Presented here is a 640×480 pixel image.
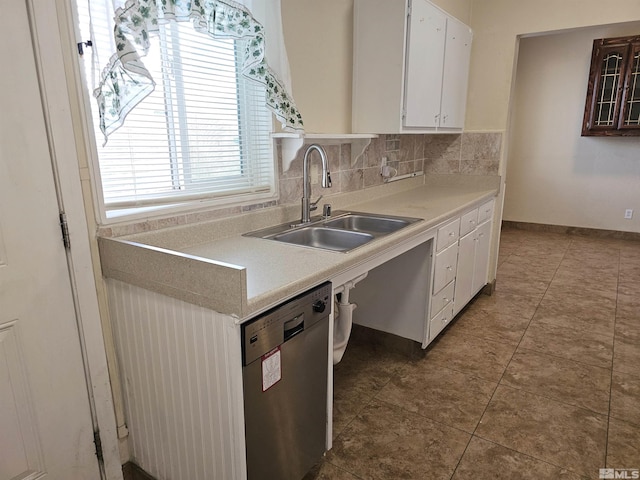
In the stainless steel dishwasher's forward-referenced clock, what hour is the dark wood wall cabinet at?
The dark wood wall cabinet is roughly at 9 o'clock from the stainless steel dishwasher.

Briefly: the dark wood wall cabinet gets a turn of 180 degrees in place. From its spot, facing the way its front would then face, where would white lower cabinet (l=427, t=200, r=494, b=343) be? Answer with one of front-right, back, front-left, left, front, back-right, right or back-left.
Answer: back

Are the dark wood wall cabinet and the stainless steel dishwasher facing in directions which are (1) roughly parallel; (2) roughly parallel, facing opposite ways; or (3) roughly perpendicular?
roughly perpendicular

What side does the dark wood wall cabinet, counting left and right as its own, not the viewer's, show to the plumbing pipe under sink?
front

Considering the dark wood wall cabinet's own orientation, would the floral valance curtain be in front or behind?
in front

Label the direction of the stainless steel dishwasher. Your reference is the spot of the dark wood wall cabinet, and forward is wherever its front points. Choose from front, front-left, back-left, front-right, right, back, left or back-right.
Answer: front

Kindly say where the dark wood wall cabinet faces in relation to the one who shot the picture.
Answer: facing the viewer

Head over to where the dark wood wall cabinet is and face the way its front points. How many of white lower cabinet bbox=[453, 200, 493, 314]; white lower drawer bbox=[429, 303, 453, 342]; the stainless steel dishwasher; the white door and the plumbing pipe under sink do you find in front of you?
5

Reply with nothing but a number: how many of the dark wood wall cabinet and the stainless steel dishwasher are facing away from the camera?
0

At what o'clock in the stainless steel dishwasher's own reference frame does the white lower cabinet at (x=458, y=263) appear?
The white lower cabinet is roughly at 9 o'clock from the stainless steel dishwasher.

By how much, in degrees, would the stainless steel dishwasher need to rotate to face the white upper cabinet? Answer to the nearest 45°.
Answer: approximately 90° to its left

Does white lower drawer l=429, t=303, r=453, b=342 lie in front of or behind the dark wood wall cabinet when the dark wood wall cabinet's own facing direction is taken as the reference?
in front

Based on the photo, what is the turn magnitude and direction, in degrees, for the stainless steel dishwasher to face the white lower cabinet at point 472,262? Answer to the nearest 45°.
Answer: approximately 90° to its left
